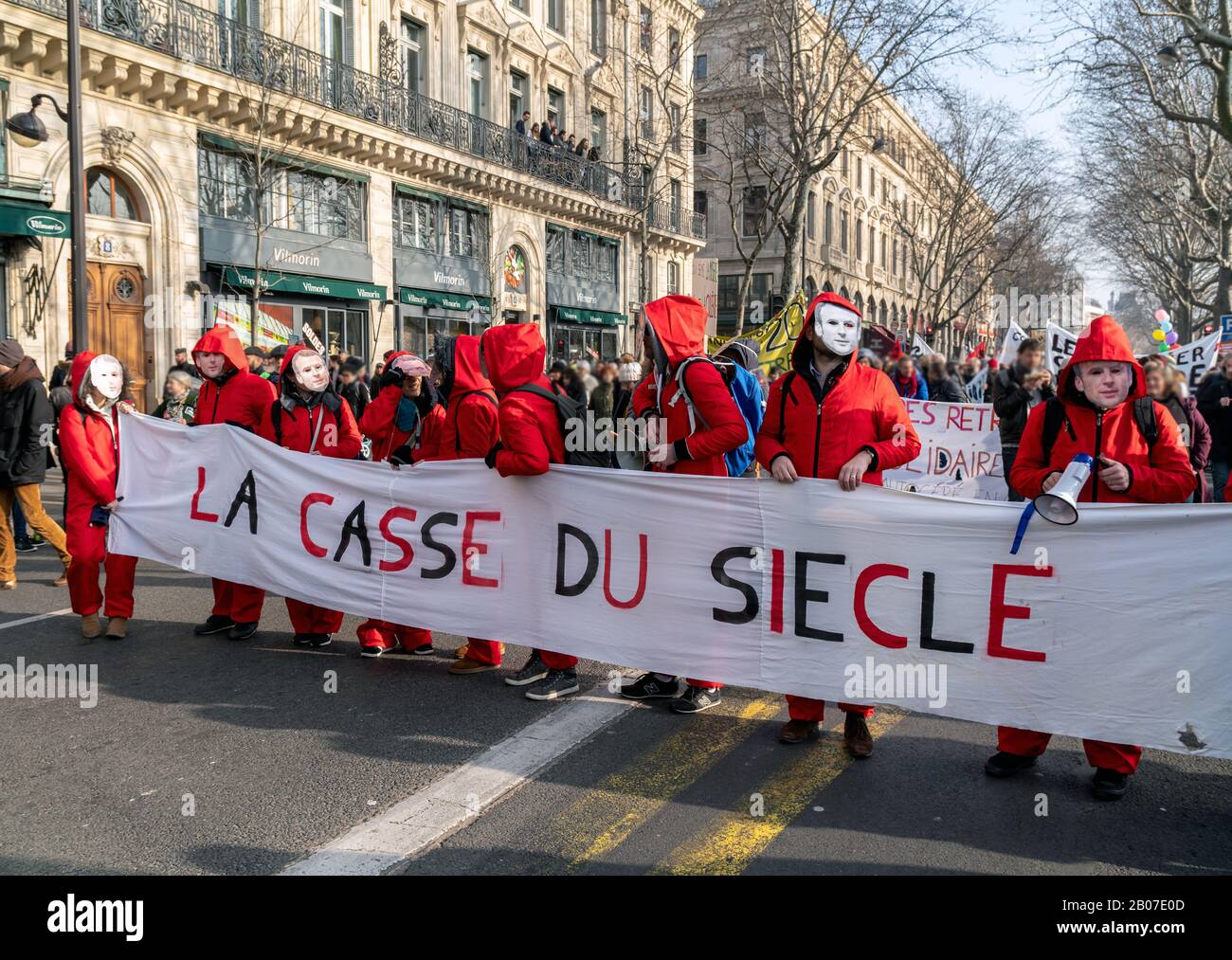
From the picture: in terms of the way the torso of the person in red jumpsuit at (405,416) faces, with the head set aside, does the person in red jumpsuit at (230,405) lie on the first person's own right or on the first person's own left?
on the first person's own right

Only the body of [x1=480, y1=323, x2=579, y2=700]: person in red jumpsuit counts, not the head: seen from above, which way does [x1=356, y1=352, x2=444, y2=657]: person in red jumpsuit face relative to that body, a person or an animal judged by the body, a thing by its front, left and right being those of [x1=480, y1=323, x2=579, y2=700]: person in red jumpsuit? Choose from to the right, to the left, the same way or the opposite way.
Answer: to the left

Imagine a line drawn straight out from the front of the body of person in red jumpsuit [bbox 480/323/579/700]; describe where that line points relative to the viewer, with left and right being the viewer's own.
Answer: facing to the left of the viewer

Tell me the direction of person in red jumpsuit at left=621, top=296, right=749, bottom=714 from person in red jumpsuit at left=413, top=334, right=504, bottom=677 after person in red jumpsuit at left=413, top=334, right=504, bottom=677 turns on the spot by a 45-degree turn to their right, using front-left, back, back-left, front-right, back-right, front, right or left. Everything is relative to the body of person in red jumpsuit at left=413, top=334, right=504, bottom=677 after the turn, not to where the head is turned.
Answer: back

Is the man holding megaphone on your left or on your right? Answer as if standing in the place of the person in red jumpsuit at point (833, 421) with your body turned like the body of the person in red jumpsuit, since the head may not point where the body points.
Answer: on your left

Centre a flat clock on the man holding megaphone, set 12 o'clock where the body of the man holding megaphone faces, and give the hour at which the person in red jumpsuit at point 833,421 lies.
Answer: The person in red jumpsuit is roughly at 3 o'clock from the man holding megaphone.

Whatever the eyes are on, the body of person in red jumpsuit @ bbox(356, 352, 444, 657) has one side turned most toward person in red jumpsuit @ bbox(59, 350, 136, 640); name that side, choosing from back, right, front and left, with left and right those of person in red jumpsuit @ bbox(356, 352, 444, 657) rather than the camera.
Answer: right

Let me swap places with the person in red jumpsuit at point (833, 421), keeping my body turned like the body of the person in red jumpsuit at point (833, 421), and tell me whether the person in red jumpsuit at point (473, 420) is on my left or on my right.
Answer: on my right

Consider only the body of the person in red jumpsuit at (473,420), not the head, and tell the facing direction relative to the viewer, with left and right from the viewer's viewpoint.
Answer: facing to the left of the viewer
